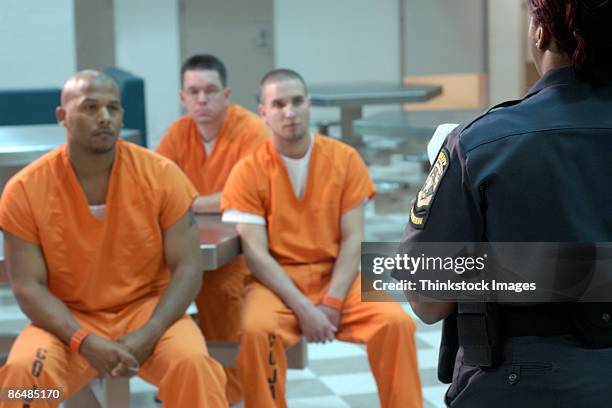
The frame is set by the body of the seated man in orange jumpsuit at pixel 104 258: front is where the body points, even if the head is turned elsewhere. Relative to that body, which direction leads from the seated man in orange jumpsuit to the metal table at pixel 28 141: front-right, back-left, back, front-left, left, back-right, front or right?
back

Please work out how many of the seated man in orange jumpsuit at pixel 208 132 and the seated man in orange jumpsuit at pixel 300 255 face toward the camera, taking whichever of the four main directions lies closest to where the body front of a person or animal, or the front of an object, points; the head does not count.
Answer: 2

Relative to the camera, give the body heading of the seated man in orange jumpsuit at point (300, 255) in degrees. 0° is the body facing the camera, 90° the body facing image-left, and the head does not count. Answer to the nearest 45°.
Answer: approximately 0°

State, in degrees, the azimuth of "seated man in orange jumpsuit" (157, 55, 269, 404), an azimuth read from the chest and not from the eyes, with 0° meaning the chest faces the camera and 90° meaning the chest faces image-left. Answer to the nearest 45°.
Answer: approximately 0°

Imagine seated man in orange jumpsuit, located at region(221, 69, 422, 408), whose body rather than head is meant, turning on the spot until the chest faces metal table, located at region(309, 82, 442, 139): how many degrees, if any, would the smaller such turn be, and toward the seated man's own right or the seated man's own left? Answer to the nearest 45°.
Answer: approximately 180°

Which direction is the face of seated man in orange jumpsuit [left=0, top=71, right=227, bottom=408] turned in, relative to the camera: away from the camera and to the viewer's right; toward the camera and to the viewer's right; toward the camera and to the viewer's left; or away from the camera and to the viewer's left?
toward the camera and to the viewer's right

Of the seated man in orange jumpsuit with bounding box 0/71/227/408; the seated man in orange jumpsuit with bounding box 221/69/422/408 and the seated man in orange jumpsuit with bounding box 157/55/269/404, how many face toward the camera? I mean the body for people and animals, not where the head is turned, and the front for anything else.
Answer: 3

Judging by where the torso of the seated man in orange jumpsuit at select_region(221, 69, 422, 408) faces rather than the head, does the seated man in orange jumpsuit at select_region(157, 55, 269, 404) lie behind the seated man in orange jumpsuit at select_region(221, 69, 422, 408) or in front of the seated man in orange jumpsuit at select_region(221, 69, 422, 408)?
behind
